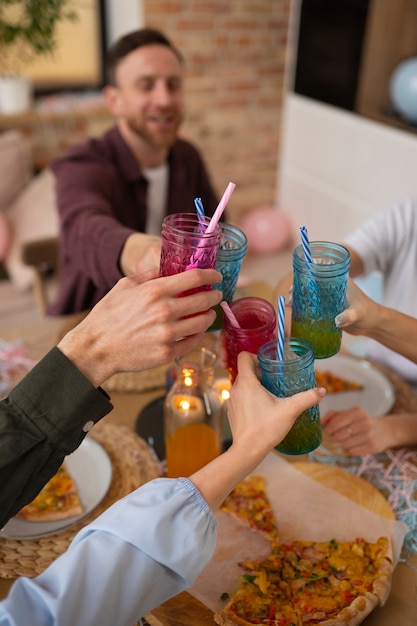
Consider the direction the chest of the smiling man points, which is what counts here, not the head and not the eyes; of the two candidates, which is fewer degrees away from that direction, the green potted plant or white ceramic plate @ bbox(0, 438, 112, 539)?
the white ceramic plate

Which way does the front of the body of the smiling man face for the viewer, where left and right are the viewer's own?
facing the viewer and to the right of the viewer

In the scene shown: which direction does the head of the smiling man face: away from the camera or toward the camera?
toward the camera

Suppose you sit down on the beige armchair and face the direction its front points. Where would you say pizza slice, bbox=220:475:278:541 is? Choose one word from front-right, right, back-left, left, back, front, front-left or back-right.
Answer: front-right

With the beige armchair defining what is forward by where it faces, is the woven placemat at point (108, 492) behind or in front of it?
in front

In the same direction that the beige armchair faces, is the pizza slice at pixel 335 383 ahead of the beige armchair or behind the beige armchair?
ahead

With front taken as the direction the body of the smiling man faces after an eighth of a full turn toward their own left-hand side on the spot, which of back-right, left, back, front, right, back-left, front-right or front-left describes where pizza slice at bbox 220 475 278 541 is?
right

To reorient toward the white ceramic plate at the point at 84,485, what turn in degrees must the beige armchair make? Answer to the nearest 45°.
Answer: approximately 45° to its right

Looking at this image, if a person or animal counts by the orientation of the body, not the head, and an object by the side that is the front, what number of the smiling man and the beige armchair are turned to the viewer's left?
0

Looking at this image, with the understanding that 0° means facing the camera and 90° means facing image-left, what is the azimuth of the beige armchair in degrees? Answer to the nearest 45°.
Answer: approximately 315°

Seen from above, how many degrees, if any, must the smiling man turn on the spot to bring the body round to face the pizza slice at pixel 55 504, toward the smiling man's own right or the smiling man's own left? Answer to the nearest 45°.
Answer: approximately 45° to the smiling man's own right

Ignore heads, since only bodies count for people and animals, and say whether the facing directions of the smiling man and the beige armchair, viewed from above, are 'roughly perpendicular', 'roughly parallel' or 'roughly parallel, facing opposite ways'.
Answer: roughly parallel

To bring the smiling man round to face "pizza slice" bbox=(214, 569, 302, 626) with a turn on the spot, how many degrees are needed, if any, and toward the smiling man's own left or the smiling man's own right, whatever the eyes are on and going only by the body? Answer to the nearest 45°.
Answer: approximately 45° to the smiling man's own right
